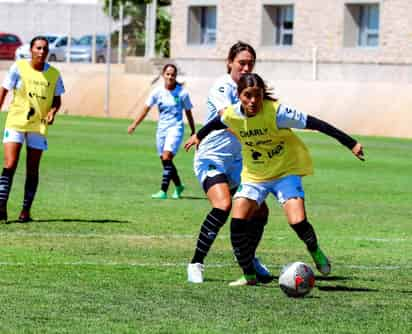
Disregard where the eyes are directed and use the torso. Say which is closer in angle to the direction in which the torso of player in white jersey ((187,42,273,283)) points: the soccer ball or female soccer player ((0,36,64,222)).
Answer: the soccer ball

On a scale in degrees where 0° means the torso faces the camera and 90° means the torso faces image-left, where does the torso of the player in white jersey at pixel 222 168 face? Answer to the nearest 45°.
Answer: approximately 315°

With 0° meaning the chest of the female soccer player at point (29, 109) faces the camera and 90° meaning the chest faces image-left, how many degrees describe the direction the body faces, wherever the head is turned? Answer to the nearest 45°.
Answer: approximately 0°

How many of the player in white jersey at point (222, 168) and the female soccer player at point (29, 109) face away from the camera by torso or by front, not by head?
0

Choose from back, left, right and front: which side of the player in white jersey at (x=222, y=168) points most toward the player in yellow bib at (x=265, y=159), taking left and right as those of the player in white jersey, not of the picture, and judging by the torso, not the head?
front

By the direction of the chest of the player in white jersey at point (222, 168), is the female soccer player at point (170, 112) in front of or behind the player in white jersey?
behind
